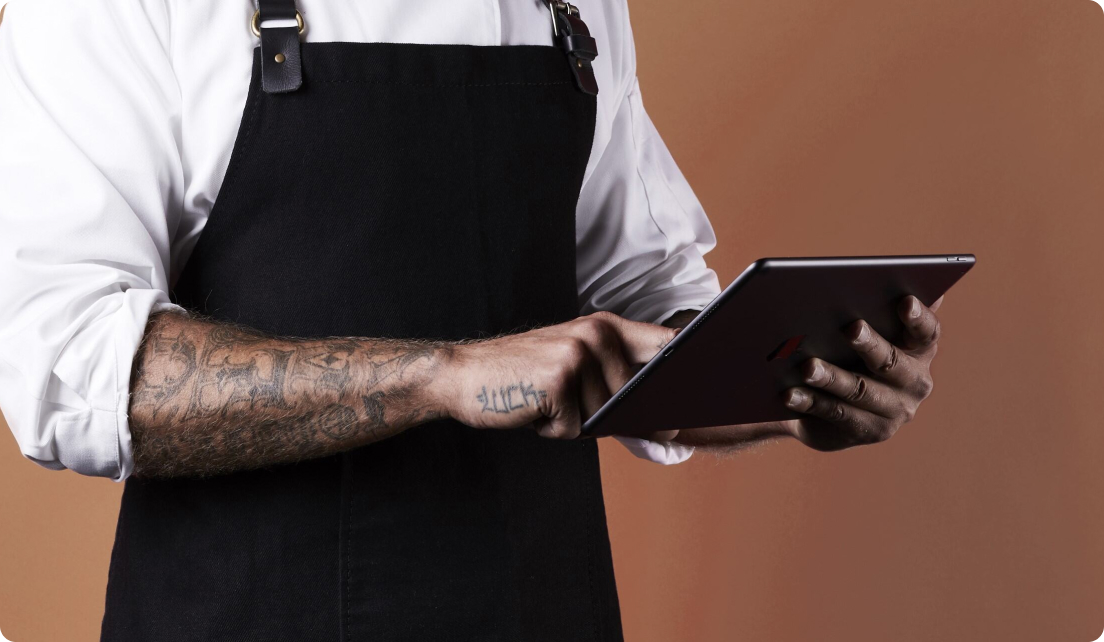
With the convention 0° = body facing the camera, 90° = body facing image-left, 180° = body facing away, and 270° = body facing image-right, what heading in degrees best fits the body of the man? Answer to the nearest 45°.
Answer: approximately 315°
